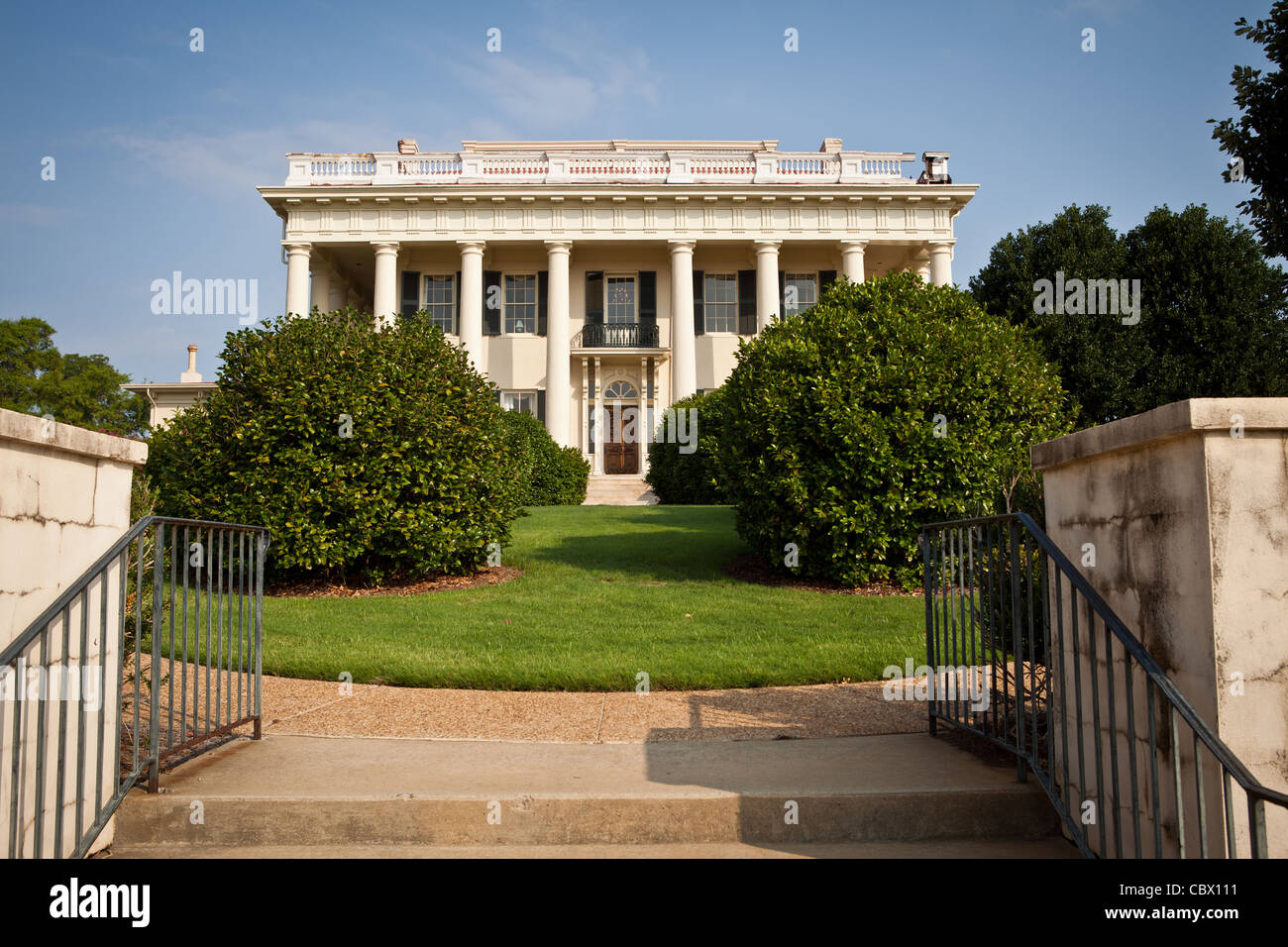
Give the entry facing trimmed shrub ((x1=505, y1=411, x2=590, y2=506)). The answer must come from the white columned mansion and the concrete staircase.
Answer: the white columned mansion

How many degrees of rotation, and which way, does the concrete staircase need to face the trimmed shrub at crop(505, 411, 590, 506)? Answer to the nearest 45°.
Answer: approximately 180°

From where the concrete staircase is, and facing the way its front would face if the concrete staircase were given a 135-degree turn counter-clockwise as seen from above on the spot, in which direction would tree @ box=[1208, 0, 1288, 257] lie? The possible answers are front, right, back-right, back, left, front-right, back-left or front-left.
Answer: front

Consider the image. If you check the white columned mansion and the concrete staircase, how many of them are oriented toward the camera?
2

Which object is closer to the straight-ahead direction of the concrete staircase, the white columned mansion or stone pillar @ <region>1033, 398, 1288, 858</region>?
the stone pillar

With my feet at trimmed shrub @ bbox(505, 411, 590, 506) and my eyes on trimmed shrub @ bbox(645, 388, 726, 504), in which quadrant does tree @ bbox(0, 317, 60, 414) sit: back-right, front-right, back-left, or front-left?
back-left

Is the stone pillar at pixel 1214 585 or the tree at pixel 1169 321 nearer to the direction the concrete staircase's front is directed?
the stone pillar

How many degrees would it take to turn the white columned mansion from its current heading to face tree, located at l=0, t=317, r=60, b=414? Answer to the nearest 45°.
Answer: approximately 135° to its right

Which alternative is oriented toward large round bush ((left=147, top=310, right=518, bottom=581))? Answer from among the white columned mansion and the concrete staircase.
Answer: the white columned mansion

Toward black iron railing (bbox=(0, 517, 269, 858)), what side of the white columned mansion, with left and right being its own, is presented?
front

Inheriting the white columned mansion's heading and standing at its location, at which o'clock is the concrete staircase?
The concrete staircase is roughly at 12 o'clock from the white columned mansion.

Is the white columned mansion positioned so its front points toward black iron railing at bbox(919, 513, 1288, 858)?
yes

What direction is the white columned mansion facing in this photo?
toward the camera

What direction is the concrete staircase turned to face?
toward the camera

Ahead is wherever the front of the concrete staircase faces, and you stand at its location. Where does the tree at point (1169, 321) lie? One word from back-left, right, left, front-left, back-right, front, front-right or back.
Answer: back-left
